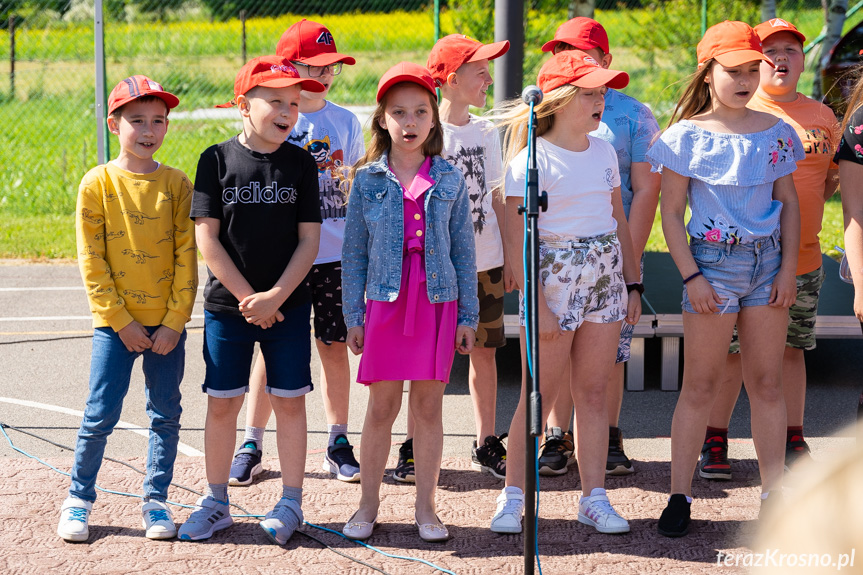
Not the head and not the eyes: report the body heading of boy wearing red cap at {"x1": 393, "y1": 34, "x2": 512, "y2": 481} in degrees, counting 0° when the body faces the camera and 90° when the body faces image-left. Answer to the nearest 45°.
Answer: approximately 315°

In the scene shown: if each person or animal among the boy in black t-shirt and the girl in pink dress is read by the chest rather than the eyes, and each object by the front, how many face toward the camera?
2

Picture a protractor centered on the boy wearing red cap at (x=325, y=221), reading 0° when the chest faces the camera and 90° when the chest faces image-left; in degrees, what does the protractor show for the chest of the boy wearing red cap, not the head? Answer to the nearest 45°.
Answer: approximately 0°

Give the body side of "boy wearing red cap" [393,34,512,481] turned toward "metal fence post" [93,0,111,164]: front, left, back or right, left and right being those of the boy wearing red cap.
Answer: back

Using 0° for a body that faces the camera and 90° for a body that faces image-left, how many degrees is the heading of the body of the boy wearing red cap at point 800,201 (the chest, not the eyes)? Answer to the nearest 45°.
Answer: approximately 0°

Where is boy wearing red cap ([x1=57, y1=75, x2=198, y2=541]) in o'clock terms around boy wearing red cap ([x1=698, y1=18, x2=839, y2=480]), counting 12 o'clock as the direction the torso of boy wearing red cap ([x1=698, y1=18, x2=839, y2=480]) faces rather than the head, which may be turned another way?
boy wearing red cap ([x1=57, y1=75, x2=198, y2=541]) is roughly at 2 o'clock from boy wearing red cap ([x1=698, y1=18, x2=839, y2=480]).

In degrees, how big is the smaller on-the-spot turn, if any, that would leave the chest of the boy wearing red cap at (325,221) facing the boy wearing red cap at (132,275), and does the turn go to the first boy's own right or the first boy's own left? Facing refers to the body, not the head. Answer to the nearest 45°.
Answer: approximately 45° to the first boy's own right
